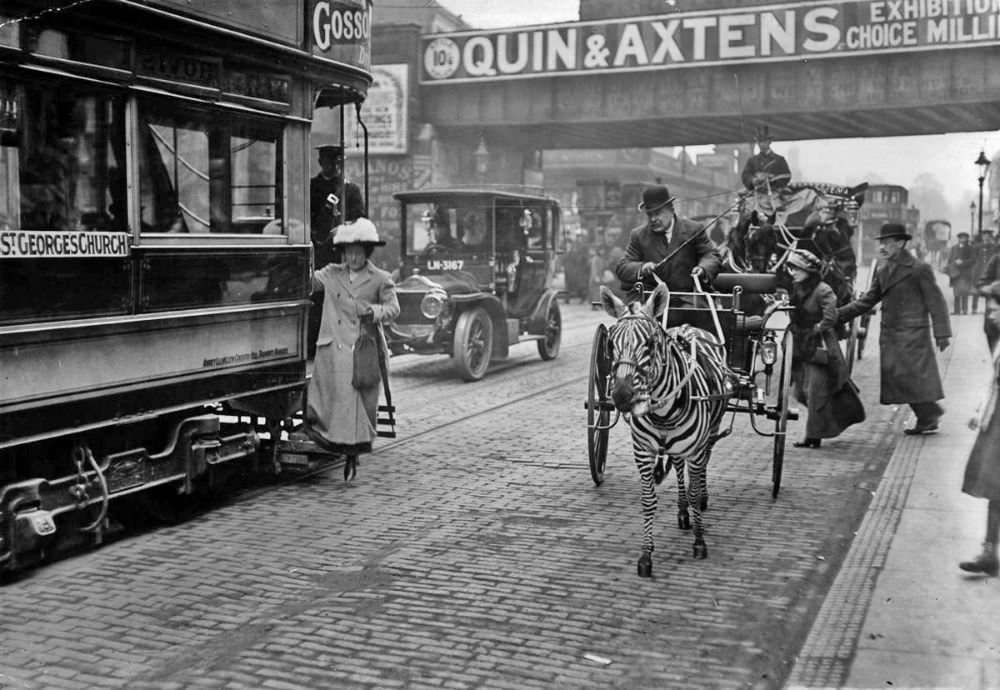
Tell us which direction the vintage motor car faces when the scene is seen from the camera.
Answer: facing the viewer and to the left of the viewer

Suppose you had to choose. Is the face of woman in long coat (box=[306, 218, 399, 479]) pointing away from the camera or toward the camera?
toward the camera

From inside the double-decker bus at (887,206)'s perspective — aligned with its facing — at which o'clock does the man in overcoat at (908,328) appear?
The man in overcoat is roughly at 12 o'clock from the double-decker bus.

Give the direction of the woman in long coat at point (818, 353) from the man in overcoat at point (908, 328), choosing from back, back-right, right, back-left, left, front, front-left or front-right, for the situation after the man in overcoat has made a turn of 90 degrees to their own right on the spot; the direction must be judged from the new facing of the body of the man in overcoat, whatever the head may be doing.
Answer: left

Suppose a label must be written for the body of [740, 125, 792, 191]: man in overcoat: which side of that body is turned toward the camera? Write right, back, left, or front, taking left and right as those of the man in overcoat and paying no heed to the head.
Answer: front

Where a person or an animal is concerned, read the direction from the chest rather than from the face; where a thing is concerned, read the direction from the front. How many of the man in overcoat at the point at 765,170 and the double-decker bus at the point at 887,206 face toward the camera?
2

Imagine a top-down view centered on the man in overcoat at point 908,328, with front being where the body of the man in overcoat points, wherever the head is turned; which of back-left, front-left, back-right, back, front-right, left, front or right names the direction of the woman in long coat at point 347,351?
front

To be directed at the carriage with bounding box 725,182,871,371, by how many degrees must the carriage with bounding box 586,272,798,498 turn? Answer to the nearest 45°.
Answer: approximately 180°

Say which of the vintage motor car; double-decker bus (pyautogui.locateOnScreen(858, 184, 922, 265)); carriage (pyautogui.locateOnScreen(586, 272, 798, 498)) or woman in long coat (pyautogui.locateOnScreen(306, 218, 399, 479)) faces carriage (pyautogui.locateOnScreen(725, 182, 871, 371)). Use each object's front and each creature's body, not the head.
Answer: the double-decker bus

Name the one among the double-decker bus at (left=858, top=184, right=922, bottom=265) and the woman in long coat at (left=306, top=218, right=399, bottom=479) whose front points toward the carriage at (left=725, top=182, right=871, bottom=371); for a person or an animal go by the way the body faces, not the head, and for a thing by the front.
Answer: the double-decker bus

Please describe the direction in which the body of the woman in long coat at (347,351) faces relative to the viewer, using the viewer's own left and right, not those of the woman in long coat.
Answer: facing the viewer

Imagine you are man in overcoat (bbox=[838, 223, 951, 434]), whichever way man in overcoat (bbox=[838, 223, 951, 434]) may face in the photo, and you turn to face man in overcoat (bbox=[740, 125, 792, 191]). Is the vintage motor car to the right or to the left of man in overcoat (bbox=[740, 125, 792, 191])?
left
